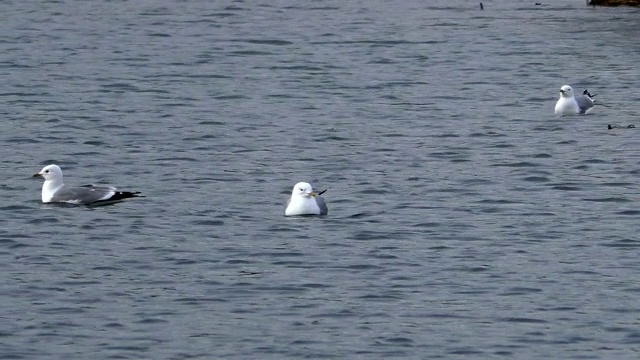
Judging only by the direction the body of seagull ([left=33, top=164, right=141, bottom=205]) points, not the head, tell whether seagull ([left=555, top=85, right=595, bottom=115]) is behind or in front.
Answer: behind

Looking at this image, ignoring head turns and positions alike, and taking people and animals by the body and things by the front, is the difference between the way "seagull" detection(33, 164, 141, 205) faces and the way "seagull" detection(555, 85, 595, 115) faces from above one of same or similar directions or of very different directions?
same or similar directions

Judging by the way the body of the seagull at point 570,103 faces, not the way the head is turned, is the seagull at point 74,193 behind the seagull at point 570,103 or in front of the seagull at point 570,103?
in front

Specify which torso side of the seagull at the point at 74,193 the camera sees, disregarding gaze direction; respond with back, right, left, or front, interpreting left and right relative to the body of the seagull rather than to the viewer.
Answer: left

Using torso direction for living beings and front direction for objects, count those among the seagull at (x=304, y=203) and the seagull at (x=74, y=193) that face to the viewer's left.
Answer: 1

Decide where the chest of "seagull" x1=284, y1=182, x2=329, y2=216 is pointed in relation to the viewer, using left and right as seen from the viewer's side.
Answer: facing the viewer

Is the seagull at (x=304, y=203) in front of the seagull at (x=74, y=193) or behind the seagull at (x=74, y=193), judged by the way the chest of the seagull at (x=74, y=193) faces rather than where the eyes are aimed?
behind

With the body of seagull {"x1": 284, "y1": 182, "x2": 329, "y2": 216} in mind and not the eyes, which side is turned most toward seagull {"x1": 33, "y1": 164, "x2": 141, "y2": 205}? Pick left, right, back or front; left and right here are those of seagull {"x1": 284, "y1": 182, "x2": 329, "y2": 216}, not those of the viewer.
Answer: right

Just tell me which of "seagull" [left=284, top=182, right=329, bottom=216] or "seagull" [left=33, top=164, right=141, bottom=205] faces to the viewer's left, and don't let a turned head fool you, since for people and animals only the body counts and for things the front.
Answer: "seagull" [left=33, top=164, right=141, bottom=205]

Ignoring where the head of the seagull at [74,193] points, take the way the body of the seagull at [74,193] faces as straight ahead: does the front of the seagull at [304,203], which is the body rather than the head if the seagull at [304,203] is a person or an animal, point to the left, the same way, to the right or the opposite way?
to the left

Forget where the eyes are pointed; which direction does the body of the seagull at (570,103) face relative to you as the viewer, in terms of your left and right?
facing the viewer and to the left of the viewer
